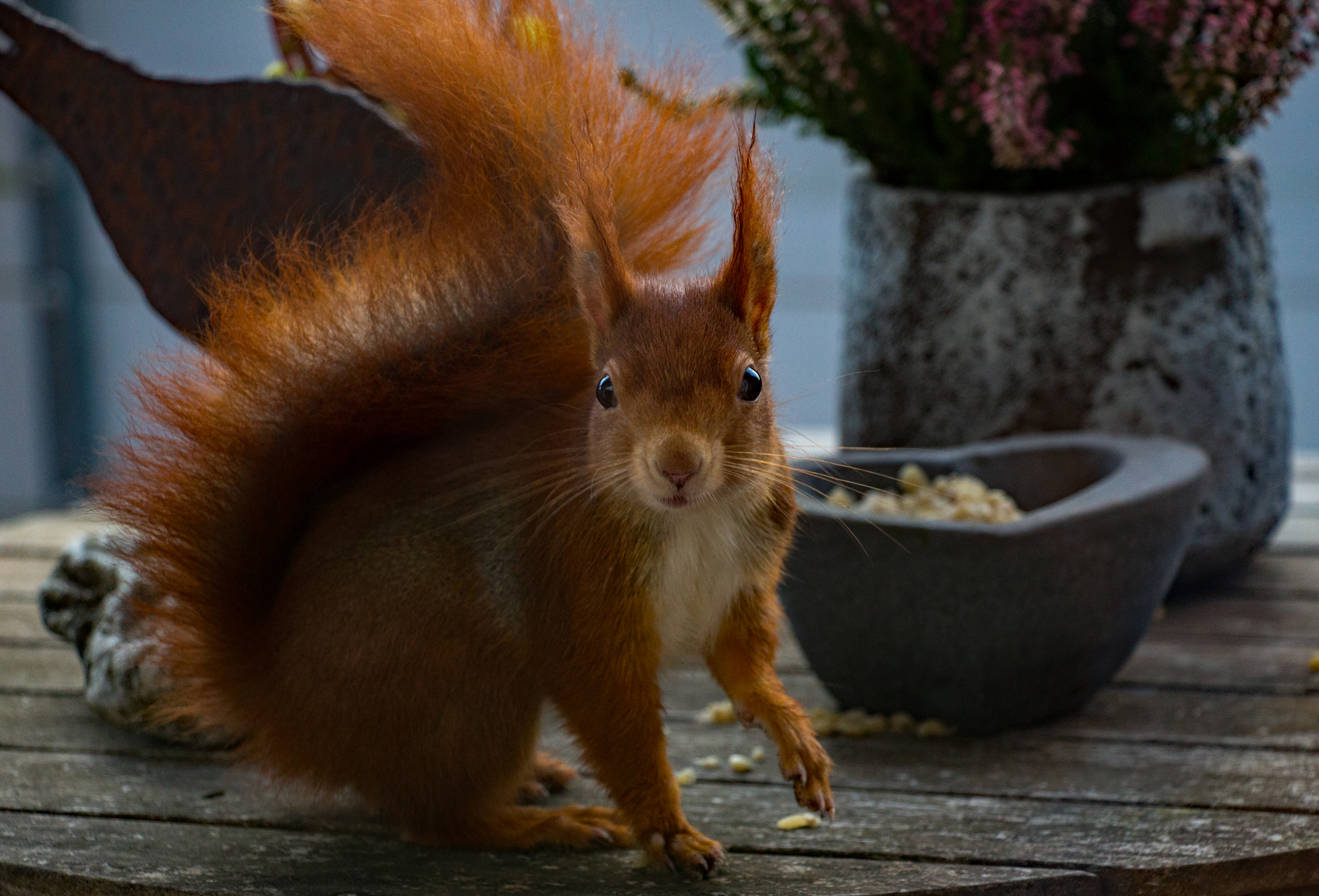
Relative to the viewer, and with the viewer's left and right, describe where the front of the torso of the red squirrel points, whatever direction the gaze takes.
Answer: facing the viewer and to the right of the viewer

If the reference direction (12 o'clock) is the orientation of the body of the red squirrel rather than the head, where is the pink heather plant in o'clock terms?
The pink heather plant is roughly at 9 o'clock from the red squirrel.

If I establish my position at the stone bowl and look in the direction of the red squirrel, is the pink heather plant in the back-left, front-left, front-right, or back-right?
back-right

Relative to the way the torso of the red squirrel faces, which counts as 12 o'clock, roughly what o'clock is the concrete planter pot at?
The concrete planter pot is roughly at 9 o'clock from the red squirrel.

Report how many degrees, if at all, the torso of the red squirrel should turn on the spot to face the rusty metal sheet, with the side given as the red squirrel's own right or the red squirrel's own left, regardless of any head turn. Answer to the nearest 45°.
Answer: approximately 180°

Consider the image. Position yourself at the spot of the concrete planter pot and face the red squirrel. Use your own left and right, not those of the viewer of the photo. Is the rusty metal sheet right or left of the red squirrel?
right
